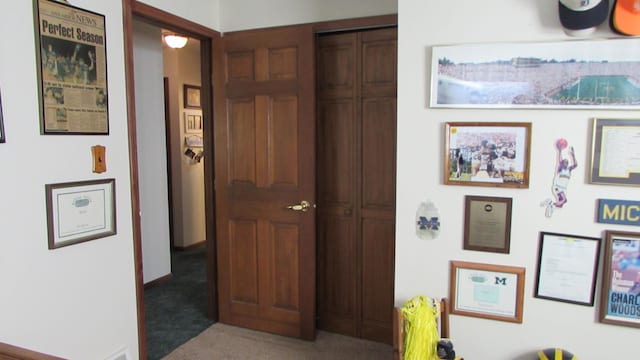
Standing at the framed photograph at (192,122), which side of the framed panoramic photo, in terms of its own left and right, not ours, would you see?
right

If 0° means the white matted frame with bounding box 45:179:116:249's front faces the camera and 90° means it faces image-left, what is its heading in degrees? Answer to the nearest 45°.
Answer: approximately 315°

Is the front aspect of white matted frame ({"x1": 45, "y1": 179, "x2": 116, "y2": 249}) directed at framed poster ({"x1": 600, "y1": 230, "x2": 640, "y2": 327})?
yes

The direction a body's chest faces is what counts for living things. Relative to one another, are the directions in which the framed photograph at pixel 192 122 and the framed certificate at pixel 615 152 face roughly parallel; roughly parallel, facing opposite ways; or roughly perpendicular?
roughly perpendicular

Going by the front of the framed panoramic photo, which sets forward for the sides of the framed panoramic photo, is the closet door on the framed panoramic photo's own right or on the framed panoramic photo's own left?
on the framed panoramic photo's own right

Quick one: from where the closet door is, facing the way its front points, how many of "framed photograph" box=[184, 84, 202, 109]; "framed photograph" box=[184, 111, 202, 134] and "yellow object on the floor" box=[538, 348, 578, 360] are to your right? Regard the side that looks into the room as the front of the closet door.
2

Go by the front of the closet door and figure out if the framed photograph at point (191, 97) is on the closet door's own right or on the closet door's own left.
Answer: on the closet door's own right

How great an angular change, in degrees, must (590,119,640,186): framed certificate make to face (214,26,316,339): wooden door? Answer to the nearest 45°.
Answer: approximately 90° to its right
